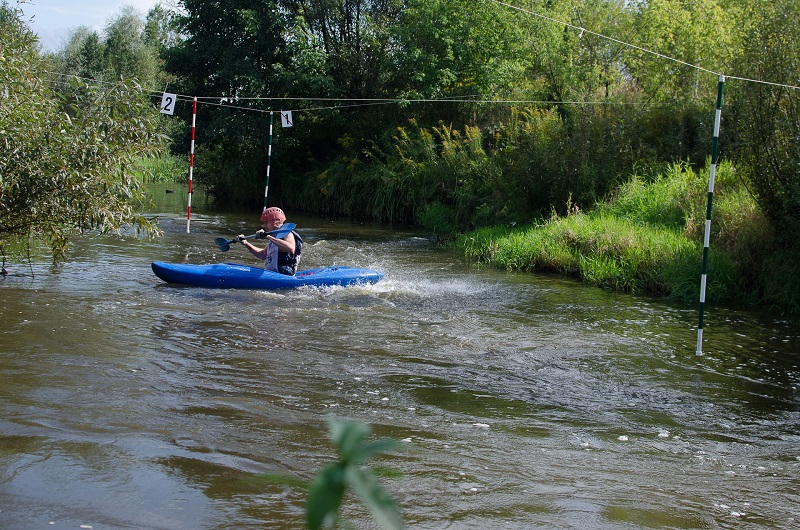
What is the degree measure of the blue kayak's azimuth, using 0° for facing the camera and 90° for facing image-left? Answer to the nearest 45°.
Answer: approximately 90°

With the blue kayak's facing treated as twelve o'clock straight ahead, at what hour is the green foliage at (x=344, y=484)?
The green foliage is roughly at 9 o'clock from the blue kayak.

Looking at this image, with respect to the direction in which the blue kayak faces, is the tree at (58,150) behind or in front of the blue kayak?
in front

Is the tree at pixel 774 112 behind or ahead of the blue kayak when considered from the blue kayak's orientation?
behind

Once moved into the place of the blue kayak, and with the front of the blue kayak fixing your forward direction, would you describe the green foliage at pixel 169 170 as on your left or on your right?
on your right

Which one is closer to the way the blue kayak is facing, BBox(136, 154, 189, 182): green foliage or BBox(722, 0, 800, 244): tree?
the green foliage
